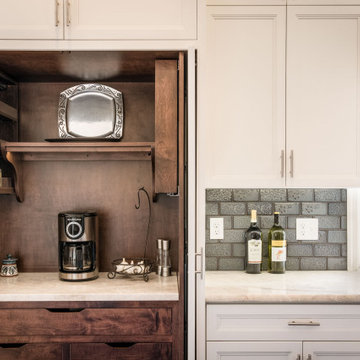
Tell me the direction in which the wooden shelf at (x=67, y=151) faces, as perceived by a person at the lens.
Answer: facing the viewer

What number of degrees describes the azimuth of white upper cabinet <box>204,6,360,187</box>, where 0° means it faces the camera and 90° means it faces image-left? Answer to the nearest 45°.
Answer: approximately 0°

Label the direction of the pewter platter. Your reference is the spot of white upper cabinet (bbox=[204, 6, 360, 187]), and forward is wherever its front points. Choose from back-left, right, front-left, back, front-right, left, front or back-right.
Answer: right

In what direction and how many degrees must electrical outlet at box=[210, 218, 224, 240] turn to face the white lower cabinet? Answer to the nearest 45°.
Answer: approximately 45° to its left

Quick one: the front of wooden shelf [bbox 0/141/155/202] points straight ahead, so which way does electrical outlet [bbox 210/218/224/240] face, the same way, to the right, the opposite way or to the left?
the same way

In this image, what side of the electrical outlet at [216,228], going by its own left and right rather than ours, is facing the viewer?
front

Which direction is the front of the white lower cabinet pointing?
toward the camera

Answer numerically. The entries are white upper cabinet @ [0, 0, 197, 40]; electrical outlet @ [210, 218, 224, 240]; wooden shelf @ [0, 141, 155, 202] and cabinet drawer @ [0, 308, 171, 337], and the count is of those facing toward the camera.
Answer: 4

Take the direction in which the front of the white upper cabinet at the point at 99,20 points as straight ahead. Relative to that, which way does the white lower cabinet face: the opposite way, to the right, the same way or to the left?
the same way

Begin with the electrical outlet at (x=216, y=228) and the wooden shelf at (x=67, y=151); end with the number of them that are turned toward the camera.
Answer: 2

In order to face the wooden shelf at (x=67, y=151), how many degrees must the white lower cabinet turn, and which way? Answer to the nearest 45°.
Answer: approximately 90° to its right
